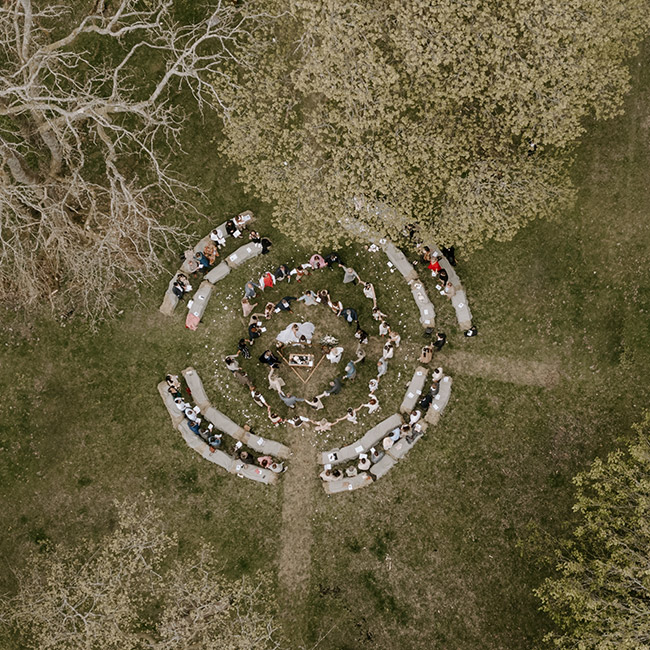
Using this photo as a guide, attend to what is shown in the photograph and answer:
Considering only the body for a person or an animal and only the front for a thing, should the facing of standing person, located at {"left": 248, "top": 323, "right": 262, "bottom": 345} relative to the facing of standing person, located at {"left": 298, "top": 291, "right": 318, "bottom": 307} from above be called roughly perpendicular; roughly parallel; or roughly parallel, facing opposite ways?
roughly perpendicular

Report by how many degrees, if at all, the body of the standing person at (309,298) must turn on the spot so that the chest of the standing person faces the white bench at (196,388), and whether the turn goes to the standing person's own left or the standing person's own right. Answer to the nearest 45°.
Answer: approximately 90° to the standing person's own right

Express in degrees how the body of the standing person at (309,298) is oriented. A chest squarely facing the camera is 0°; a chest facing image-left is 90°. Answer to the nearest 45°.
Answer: approximately 0°

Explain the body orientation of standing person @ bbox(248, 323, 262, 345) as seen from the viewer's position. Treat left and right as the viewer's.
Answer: facing to the right of the viewer

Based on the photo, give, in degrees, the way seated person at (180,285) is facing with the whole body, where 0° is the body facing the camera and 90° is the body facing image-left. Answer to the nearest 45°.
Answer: approximately 315°

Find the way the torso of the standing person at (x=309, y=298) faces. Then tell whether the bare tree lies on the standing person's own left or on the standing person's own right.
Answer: on the standing person's own right

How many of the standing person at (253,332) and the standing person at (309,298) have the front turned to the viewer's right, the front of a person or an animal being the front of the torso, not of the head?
1

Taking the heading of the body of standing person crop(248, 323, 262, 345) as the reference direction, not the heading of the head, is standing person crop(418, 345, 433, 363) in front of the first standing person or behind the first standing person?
in front
